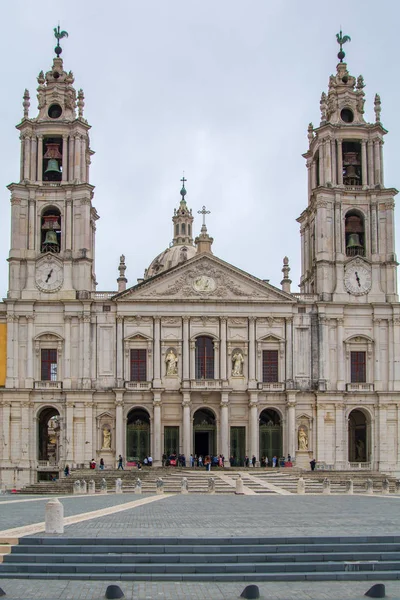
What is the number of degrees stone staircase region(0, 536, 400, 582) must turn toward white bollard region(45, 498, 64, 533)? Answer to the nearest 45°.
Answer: approximately 135° to its right

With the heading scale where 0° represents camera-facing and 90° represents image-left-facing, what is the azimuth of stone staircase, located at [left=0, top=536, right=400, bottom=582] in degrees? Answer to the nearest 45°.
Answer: approximately 0°
